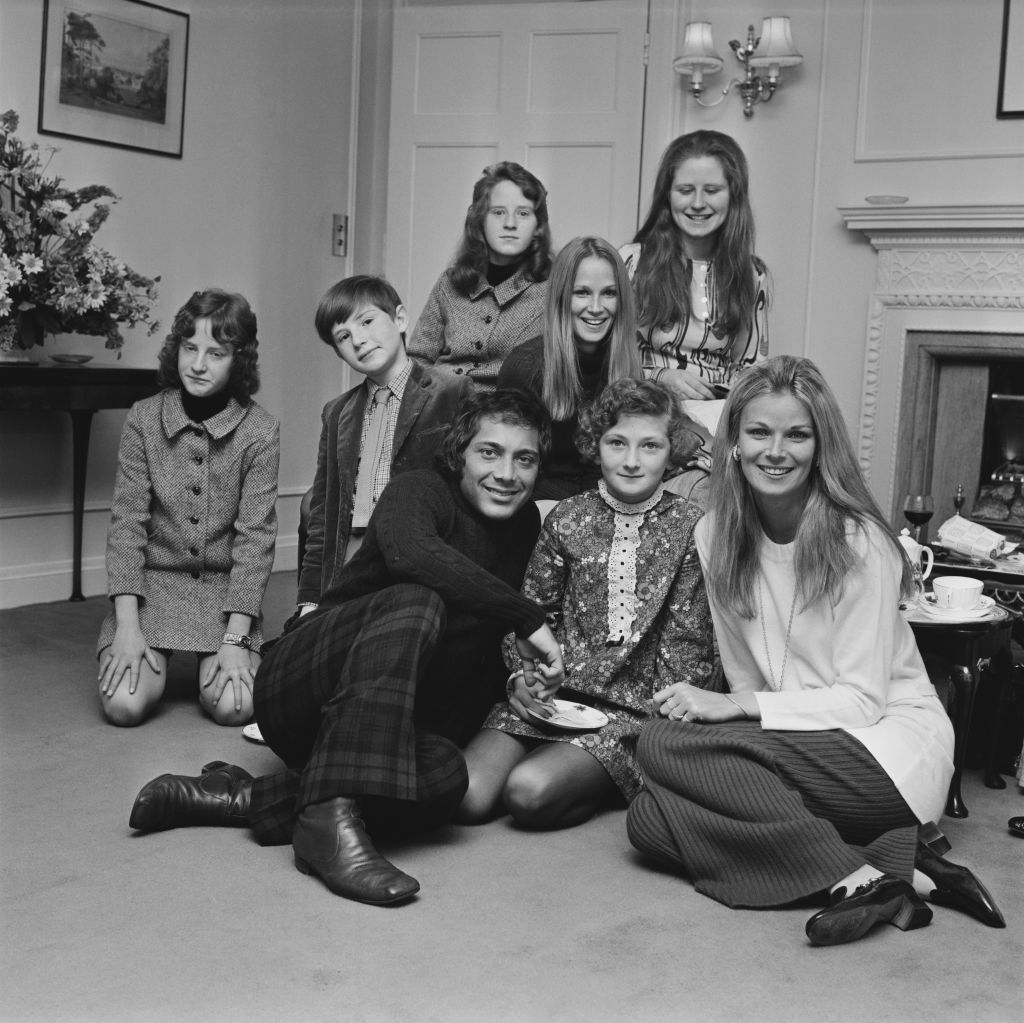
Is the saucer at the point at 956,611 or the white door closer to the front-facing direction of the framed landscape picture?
the saucer

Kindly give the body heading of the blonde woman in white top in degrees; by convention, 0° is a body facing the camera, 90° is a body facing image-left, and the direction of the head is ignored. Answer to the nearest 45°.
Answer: approximately 45°

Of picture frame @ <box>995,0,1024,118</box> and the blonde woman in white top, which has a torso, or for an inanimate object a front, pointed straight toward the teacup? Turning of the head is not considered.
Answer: the picture frame

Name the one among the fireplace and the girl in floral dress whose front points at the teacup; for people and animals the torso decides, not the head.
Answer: the fireplace

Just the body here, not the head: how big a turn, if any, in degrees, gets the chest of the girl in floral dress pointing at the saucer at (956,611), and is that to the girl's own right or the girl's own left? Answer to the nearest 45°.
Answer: approximately 90° to the girl's own left

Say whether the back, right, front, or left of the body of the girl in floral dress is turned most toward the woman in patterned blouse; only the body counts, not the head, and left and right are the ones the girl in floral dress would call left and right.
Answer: back

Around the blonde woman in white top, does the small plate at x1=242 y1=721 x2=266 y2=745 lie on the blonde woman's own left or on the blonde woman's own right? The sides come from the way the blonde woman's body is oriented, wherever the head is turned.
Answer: on the blonde woman's own right

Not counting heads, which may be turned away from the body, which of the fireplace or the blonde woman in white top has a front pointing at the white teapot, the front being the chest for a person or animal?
the fireplace
